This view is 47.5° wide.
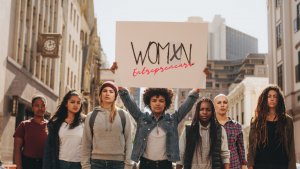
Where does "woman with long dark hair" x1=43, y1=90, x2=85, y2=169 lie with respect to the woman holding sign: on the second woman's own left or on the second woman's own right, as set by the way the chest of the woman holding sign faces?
on the second woman's own right

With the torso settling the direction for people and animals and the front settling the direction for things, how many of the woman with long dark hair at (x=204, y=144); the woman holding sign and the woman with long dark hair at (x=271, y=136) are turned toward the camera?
3

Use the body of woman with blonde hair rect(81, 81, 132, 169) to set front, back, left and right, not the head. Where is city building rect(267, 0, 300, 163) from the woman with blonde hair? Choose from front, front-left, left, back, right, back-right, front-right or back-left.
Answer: back-left

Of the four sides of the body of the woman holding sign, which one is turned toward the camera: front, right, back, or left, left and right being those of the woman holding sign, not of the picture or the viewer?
front

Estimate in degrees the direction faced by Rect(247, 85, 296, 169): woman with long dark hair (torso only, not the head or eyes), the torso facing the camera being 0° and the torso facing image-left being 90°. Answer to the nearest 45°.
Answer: approximately 0°

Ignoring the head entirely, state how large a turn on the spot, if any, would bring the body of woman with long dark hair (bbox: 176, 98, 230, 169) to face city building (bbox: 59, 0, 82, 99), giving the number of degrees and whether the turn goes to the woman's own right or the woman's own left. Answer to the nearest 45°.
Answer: approximately 135° to the woman's own right

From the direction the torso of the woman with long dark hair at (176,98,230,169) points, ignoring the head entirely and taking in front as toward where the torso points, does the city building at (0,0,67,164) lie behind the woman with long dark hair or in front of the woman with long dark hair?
behind

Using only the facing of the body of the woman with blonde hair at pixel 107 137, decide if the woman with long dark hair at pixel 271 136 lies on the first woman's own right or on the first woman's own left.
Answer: on the first woman's own left

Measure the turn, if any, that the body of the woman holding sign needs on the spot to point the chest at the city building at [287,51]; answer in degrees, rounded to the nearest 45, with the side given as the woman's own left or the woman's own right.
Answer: approximately 135° to the woman's own left

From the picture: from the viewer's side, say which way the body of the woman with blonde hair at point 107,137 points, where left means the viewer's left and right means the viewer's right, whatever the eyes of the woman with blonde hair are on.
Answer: facing the viewer

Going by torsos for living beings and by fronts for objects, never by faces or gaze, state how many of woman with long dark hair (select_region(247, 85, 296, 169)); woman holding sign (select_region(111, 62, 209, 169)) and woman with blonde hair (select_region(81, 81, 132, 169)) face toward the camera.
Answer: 3
